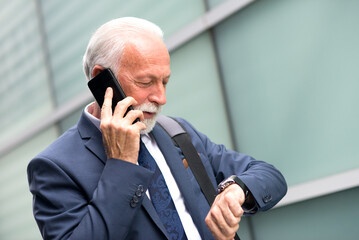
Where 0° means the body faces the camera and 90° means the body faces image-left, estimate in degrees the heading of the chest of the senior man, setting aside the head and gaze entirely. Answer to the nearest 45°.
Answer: approximately 315°
